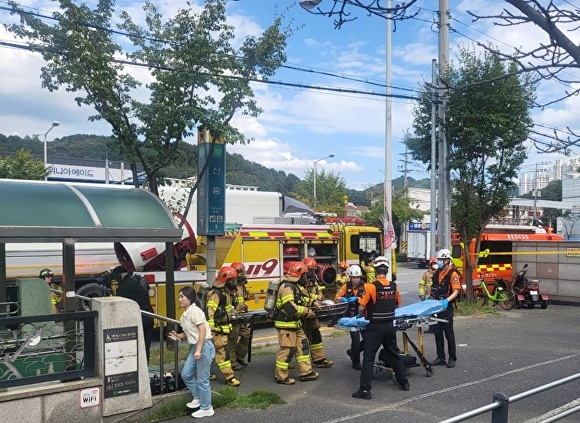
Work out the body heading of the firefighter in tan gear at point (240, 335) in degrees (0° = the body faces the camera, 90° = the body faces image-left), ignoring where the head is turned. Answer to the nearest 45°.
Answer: approximately 270°

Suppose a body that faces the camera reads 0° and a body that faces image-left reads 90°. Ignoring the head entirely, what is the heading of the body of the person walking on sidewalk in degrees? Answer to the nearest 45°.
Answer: approximately 90°

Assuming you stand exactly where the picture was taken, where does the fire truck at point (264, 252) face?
facing to the right of the viewer

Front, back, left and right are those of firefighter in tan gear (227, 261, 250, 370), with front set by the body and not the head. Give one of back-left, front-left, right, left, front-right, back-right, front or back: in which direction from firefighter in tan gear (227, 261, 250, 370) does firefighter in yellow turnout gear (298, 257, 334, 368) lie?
front

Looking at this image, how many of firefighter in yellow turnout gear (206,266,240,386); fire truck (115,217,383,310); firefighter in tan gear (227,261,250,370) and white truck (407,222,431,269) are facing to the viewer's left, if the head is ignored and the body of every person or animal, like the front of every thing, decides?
0

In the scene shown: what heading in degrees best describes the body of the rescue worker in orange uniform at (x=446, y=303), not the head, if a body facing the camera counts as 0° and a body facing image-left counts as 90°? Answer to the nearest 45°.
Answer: approximately 45°

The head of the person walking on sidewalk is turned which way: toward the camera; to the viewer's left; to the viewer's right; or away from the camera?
to the viewer's left

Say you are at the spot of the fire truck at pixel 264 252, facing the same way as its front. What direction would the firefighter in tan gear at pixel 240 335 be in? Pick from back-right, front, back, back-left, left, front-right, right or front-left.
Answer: right

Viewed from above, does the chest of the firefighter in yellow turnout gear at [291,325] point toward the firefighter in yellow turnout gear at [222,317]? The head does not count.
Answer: no

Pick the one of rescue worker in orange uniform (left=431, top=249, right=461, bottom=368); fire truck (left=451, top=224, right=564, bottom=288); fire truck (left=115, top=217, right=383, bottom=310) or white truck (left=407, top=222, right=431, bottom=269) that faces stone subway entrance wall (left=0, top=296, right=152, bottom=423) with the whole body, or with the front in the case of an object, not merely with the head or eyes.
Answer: the rescue worker in orange uniform

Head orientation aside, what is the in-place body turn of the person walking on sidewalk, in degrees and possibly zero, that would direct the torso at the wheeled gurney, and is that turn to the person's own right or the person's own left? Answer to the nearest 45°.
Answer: approximately 180°

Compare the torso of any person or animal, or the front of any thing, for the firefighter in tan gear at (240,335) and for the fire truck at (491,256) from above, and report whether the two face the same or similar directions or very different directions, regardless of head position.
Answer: same or similar directions
